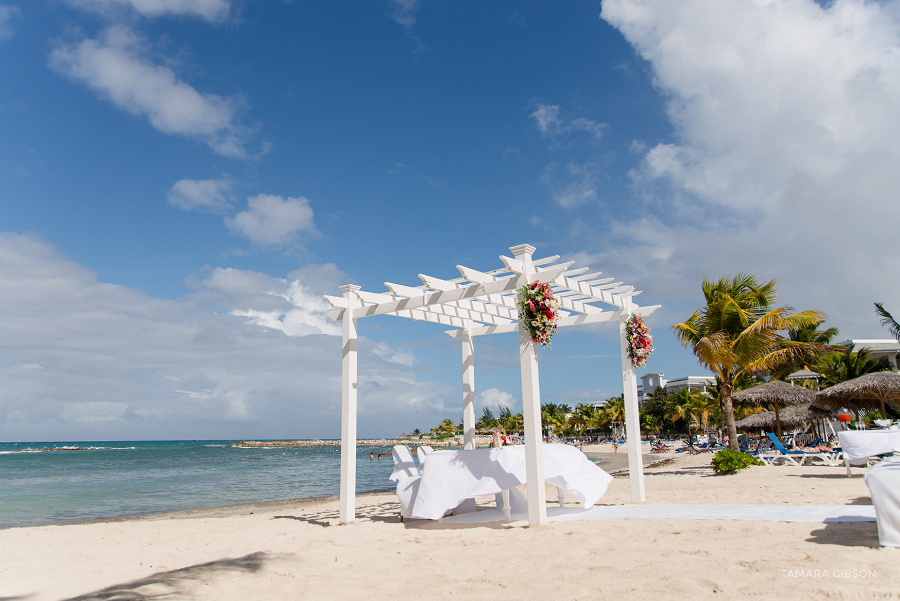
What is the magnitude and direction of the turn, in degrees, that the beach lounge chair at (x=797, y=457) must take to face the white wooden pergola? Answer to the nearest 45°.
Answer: approximately 90° to its right

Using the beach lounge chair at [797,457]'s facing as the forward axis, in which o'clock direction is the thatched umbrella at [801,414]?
The thatched umbrella is roughly at 9 o'clock from the beach lounge chair.

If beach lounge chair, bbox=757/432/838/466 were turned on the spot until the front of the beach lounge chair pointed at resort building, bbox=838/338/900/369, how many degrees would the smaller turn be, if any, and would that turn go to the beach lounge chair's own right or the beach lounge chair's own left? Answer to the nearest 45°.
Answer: approximately 90° to the beach lounge chair's own left

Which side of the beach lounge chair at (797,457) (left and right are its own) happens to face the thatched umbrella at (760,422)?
left

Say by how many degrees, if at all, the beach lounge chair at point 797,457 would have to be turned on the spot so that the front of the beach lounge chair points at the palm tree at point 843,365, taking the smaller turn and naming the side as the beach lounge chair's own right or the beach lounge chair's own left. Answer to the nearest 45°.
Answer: approximately 90° to the beach lounge chair's own left

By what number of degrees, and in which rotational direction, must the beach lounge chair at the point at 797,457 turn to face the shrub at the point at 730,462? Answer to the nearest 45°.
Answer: approximately 135° to its right

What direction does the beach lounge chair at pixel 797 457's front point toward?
to the viewer's right

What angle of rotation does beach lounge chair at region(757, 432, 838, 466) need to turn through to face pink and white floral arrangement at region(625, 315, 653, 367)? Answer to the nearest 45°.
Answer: approximately 90° to its right

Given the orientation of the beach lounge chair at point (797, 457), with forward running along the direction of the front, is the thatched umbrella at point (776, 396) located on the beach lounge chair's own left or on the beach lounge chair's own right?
on the beach lounge chair's own left

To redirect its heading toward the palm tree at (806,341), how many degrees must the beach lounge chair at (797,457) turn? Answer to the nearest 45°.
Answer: approximately 90° to its left

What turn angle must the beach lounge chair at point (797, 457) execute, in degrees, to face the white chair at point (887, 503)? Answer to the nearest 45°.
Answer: approximately 90° to its right

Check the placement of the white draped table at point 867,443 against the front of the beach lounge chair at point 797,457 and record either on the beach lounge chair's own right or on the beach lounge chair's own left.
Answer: on the beach lounge chair's own right
